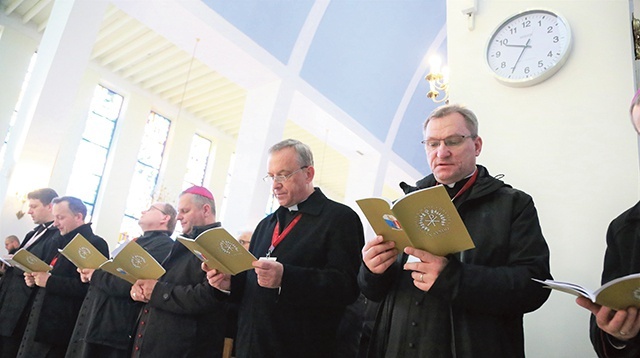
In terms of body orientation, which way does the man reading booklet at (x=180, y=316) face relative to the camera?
to the viewer's left

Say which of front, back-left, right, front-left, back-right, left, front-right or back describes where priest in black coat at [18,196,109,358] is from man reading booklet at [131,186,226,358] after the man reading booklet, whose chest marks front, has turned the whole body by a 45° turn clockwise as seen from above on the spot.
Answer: front

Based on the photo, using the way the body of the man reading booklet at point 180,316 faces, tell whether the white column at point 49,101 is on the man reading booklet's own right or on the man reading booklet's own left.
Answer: on the man reading booklet's own right

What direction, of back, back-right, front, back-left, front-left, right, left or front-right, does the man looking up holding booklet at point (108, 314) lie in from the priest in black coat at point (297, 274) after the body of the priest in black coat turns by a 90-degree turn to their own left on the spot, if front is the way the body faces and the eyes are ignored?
back

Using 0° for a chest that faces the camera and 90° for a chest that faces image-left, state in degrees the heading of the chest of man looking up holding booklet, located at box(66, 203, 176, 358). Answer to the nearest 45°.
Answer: approximately 90°

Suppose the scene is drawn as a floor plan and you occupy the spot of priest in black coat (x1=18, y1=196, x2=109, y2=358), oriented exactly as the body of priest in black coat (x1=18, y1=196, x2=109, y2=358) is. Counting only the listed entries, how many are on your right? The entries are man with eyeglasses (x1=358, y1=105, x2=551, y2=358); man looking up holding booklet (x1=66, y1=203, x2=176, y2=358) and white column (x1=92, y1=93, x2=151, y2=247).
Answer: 1

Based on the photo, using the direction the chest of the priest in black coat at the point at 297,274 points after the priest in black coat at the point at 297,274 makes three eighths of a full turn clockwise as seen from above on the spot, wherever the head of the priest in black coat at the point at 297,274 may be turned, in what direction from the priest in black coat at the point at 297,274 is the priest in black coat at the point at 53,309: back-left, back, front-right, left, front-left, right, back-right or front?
front-left

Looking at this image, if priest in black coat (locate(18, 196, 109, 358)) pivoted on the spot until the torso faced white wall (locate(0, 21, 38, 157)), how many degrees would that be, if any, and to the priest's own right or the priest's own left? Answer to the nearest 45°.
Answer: approximately 90° to the priest's own right

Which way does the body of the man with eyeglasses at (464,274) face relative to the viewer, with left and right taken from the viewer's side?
facing the viewer and to the left of the viewer

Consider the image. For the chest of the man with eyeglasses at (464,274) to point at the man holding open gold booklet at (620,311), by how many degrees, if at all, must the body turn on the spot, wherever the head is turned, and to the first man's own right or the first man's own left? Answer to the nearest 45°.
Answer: approximately 135° to the first man's own left
